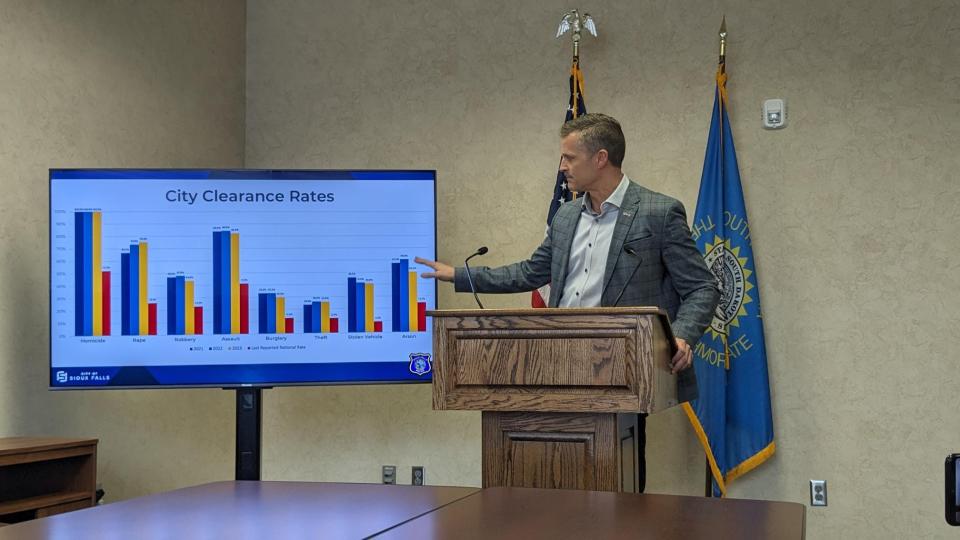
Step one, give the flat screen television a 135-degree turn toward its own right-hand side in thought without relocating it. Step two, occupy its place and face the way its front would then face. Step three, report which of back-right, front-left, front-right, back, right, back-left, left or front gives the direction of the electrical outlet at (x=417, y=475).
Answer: right

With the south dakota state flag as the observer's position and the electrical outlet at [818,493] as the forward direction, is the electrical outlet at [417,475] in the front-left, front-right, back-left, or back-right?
back-left

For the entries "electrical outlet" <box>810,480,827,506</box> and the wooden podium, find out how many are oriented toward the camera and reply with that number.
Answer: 2

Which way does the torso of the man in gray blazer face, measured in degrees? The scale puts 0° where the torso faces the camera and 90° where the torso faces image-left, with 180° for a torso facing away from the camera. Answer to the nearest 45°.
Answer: approximately 45°

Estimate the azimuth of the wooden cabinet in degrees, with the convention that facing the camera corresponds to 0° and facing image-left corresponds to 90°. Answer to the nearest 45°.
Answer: approximately 315°

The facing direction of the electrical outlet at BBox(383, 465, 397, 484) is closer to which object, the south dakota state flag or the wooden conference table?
the wooden conference table

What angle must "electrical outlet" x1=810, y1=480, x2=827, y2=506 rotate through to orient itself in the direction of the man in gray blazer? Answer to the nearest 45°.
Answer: approximately 45° to its right

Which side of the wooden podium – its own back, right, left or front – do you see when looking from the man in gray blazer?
back

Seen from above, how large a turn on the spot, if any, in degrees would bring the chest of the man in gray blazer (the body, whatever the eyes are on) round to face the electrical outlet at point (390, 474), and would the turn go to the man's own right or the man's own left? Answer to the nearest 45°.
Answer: approximately 90° to the man's own right
